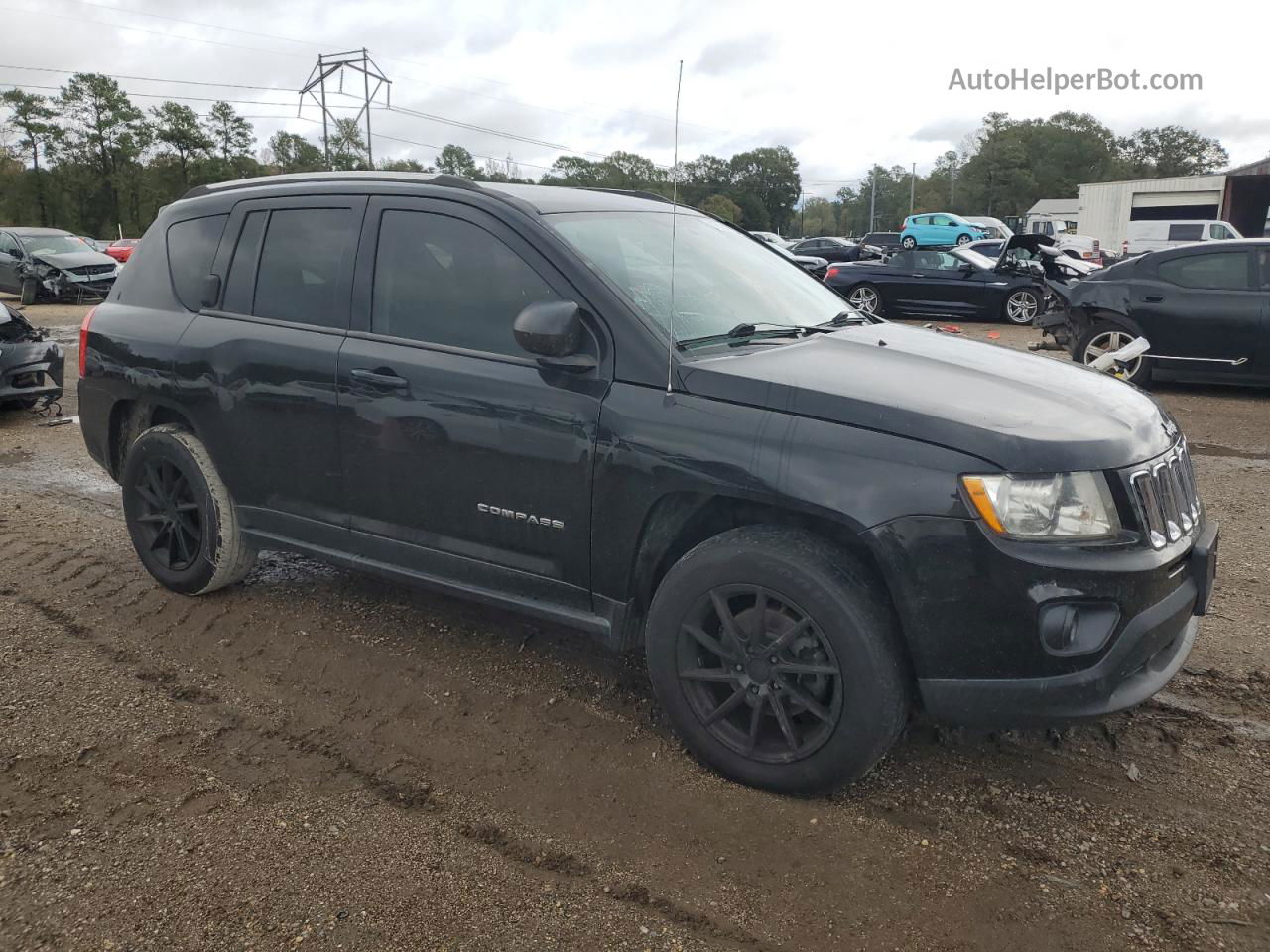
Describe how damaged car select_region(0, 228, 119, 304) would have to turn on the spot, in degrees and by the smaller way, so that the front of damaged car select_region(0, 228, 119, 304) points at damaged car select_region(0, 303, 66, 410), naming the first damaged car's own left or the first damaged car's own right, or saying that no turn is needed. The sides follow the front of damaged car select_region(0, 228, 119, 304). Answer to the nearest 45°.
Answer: approximately 45° to the first damaged car's own right

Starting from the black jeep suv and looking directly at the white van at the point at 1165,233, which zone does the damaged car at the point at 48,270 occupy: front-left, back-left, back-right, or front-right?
front-left

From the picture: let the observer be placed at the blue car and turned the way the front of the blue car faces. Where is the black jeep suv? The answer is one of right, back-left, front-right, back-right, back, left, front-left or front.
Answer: right

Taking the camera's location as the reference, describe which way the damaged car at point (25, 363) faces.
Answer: facing the viewer and to the right of the viewer

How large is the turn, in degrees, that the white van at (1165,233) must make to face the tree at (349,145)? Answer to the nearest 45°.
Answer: approximately 180°

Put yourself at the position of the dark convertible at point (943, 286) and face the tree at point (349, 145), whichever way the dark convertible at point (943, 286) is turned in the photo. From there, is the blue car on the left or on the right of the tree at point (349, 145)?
right

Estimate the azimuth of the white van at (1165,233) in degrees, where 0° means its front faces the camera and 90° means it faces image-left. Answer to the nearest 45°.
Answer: approximately 270°

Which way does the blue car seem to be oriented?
to the viewer's right

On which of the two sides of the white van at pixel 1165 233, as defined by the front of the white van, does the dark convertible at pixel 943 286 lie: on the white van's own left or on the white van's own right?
on the white van's own right

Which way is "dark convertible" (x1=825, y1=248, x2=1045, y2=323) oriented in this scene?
to the viewer's right

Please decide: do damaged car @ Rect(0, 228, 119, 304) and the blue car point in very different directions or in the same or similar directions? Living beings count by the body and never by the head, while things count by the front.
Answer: same or similar directions
